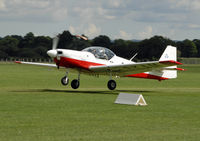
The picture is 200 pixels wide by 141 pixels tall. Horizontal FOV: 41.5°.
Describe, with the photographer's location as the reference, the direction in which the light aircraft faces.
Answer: facing the viewer and to the left of the viewer

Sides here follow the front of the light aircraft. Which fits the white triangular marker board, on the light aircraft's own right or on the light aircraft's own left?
on the light aircraft's own left
